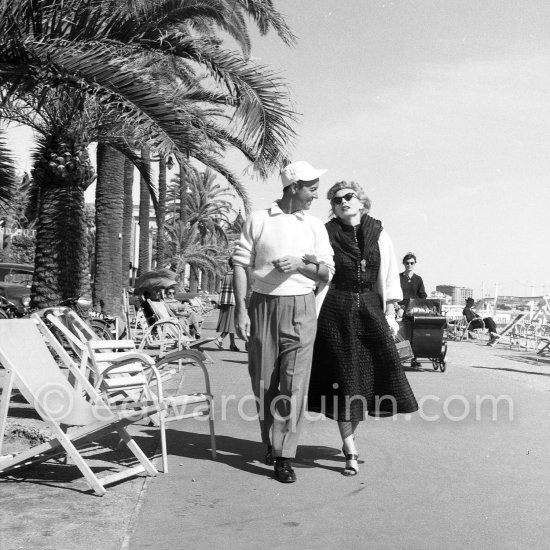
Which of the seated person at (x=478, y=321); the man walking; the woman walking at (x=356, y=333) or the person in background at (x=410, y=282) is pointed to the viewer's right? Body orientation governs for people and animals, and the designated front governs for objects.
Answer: the seated person

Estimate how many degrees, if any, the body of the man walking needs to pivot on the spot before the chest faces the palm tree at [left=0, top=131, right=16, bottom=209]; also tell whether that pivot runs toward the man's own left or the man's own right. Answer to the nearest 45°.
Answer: approximately 135° to the man's own right

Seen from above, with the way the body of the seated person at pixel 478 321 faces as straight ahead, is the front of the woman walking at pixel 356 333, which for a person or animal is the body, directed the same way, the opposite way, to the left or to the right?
to the right

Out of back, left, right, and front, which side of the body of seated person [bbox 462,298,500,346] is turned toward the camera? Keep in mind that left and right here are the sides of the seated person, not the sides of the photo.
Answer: right

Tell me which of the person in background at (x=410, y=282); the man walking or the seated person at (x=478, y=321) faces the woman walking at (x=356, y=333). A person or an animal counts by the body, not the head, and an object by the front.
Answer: the person in background

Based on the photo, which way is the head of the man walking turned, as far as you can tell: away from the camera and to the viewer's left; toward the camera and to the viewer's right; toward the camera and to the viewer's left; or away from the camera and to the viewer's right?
toward the camera and to the viewer's right

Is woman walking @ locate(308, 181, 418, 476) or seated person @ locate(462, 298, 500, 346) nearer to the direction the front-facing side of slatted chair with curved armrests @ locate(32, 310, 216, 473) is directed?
the woman walking

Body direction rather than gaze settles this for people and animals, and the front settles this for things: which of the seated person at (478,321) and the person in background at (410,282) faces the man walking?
the person in background

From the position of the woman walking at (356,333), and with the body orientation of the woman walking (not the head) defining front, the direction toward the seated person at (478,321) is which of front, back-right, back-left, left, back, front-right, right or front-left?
back

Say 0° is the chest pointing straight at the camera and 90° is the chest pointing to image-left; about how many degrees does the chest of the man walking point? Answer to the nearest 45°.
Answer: approximately 0°

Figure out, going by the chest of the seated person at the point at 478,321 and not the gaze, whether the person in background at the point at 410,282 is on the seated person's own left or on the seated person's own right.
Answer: on the seated person's own right
